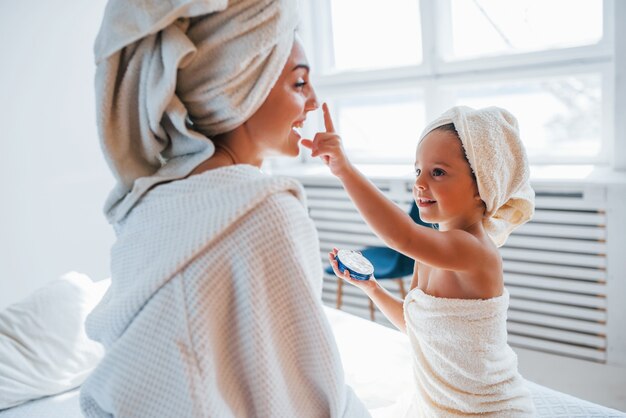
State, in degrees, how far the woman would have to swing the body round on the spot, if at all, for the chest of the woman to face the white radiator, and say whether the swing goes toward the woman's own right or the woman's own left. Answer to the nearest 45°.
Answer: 0° — they already face it

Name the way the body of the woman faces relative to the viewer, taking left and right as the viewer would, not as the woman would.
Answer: facing away from the viewer and to the right of the viewer

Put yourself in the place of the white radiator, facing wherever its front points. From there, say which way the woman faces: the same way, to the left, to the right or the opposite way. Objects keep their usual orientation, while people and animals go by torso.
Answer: the opposite way

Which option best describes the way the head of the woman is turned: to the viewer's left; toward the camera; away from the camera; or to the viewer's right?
to the viewer's right

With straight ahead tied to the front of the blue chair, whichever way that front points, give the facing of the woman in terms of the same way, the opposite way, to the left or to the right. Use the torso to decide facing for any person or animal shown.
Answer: the opposite way

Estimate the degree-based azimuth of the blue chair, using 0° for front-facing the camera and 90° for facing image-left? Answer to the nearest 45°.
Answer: approximately 45°
